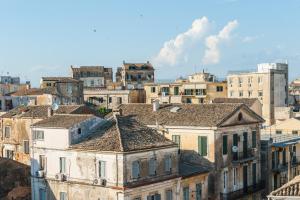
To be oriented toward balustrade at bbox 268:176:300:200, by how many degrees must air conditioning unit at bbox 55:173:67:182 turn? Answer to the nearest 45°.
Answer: approximately 90° to its left

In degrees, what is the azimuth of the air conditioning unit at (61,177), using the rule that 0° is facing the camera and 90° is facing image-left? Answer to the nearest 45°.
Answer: approximately 45°
